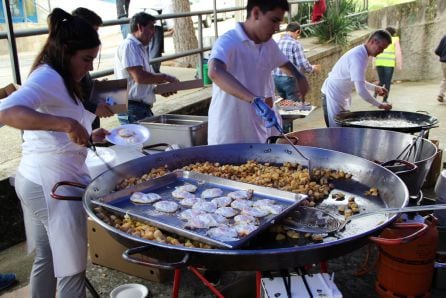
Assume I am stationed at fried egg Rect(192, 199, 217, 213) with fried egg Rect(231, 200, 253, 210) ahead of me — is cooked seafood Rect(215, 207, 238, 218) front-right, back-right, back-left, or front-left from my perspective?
front-right

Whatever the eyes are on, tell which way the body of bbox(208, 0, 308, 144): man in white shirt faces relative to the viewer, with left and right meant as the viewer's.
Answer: facing the viewer and to the right of the viewer

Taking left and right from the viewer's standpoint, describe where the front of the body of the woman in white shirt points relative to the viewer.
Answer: facing to the right of the viewer

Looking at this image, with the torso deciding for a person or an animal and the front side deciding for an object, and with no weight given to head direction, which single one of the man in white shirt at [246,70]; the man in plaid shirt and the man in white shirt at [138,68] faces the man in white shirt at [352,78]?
the man in white shirt at [138,68]

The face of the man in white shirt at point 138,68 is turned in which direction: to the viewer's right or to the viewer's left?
to the viewer's right

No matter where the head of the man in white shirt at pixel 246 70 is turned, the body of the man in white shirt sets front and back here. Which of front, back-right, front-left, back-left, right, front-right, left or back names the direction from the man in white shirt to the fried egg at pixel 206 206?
front-right

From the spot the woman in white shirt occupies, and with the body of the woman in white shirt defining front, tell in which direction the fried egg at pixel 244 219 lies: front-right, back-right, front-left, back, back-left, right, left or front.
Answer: front-right

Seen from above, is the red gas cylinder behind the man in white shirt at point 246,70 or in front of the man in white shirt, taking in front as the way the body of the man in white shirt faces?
in front

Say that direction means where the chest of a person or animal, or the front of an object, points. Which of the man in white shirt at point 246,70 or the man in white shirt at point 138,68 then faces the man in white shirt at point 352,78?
the man in white shirt at point 138,68

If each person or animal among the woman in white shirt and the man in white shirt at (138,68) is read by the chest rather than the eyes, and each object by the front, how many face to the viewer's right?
2

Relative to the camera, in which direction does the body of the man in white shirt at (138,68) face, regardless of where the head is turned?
to the viewer's right

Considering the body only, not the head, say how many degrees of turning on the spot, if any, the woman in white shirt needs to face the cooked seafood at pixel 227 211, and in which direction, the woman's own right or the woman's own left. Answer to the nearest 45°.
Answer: approximately 45° to the woman's own right

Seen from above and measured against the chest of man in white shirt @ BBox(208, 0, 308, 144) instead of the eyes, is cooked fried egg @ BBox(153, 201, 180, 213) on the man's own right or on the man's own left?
on the man's own right

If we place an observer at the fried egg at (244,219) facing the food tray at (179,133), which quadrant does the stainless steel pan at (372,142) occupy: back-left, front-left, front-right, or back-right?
front-right
